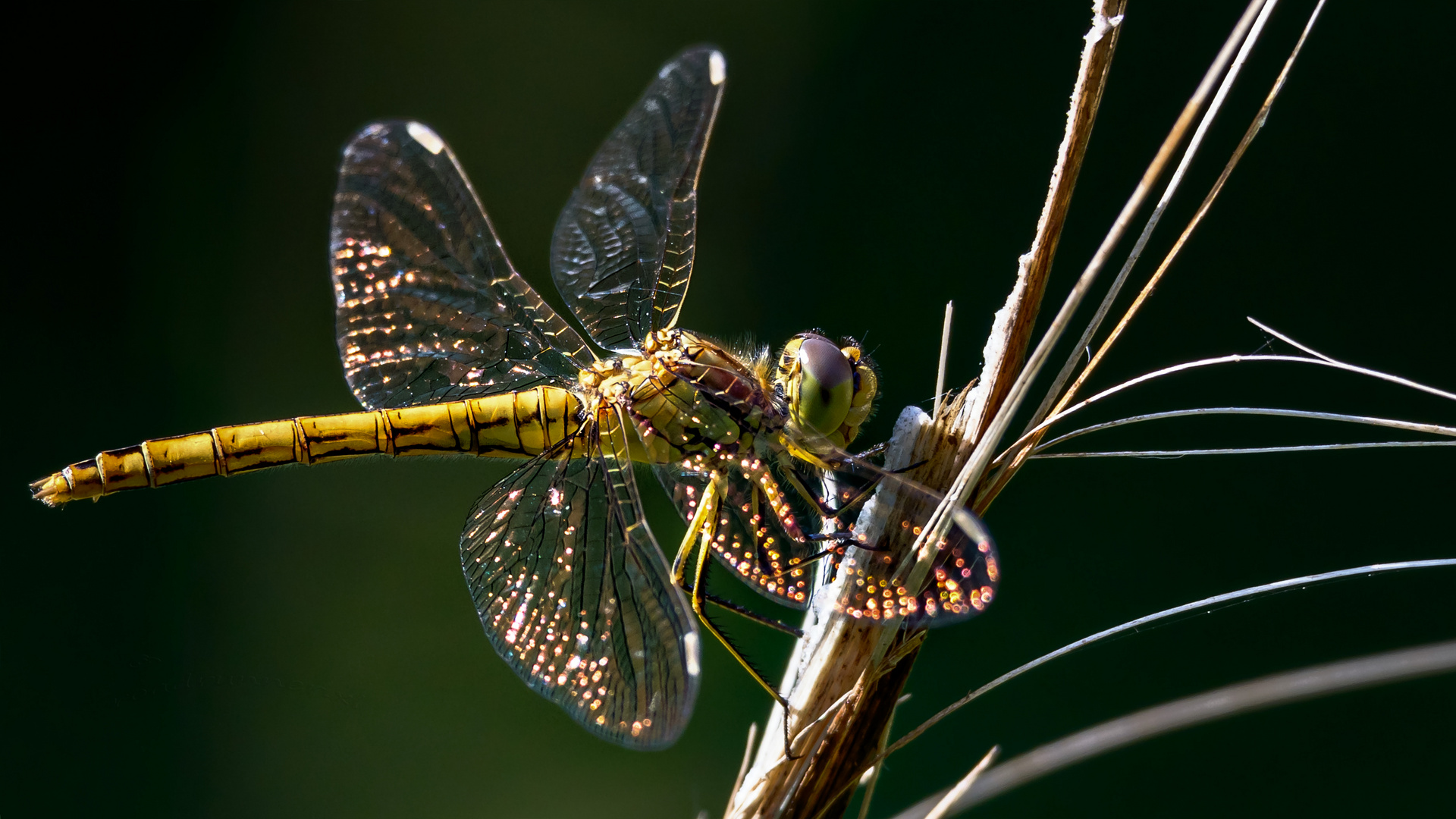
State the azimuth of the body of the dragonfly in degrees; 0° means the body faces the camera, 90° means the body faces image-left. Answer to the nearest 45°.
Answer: approximately 270°
